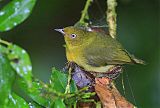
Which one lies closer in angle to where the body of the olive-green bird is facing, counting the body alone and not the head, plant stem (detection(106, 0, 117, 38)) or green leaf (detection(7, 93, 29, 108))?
the green leaf

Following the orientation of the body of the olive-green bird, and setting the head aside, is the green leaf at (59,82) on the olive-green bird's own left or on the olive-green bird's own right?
on the olive-green bird's own left

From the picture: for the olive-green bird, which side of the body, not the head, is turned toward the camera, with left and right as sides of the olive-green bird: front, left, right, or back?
left

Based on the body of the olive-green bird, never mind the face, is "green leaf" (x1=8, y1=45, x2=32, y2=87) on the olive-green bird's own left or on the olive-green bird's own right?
on the olive-green bird's own left
